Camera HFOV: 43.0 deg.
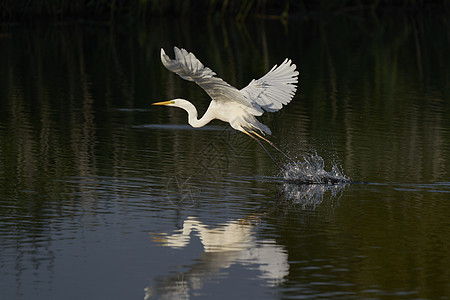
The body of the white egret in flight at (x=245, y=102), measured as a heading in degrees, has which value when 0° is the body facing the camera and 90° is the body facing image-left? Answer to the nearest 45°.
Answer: approximately 90°
